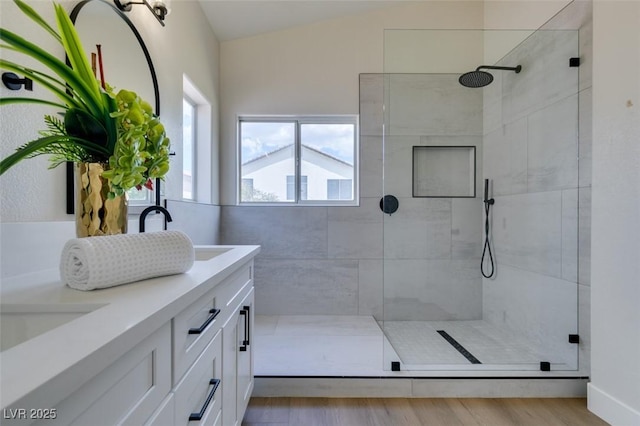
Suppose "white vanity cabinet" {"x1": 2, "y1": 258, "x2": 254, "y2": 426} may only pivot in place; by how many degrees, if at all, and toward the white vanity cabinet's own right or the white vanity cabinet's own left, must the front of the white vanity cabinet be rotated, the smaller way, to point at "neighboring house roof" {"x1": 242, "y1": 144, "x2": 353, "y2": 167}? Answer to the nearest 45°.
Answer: approximately 90° to the white vanity cabinet's own left

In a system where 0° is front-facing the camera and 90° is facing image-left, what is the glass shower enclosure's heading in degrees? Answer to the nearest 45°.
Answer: approximately 0°

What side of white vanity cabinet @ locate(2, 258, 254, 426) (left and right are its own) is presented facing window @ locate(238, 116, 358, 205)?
left

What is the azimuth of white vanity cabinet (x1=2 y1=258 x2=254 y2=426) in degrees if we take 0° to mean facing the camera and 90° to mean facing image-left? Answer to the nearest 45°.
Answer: approximately 315°

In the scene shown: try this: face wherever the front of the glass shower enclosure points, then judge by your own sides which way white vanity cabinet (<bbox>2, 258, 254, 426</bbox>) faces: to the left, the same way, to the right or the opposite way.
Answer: to the left

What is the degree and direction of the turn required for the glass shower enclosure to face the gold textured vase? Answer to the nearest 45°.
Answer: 0° — it already faces it

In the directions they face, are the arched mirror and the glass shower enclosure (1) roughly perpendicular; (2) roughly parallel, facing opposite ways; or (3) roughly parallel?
roughly perpendicular

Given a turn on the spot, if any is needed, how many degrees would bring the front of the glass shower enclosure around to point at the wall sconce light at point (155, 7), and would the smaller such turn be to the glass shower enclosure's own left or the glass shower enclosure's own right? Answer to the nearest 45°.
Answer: approximately 45° to the glass shower enclosure's own right

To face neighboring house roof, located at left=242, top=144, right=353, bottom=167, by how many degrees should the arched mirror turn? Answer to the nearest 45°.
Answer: approximately 90° to its left

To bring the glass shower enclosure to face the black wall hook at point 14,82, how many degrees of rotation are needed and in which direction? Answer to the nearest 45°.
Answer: approximately 45° to its right
